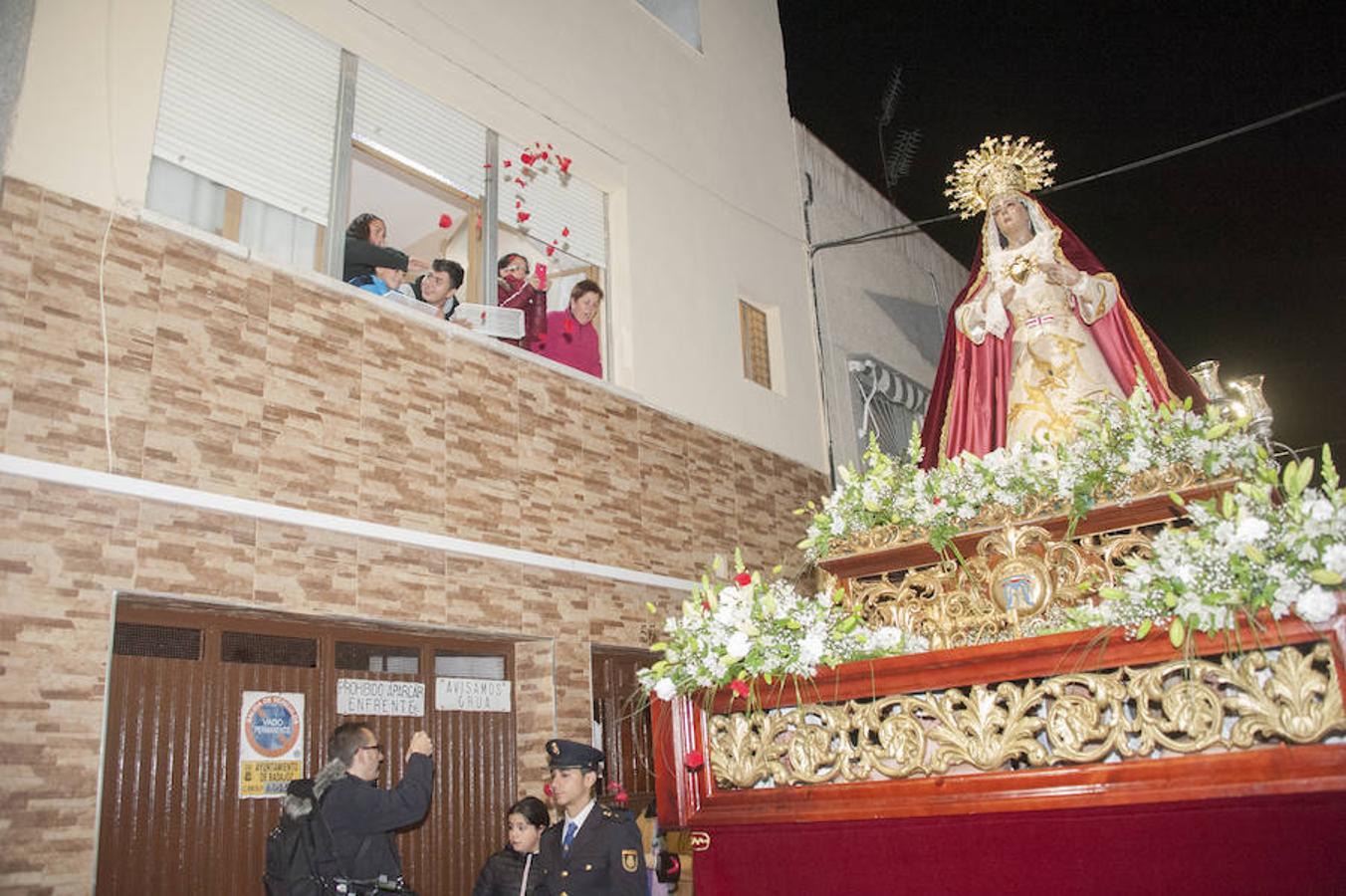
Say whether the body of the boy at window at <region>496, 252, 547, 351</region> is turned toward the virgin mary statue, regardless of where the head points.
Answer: yes

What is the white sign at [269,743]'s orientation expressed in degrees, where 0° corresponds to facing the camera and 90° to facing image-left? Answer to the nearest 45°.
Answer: approximately 315°

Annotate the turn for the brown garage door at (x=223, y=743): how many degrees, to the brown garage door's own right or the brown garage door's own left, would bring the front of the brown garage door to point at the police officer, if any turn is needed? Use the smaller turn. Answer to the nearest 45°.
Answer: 0° — it already faces them

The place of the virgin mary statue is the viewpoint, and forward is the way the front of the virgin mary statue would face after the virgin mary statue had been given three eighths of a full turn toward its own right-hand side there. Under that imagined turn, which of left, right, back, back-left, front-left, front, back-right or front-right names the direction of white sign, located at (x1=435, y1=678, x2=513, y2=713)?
front-left

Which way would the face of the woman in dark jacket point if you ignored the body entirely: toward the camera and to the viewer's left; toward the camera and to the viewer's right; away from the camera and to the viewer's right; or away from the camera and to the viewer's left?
toward the camera and to the viewer's right

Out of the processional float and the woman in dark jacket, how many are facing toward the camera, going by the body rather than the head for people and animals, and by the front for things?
1

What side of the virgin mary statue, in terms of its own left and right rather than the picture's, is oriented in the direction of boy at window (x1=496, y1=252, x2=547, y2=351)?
right

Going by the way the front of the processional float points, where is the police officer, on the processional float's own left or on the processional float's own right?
on the processional float's own right
